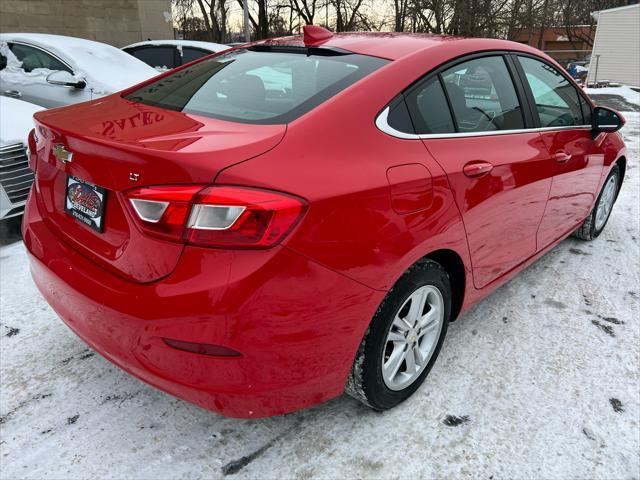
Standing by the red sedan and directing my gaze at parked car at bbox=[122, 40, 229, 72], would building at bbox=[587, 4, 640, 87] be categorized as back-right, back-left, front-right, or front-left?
front-right

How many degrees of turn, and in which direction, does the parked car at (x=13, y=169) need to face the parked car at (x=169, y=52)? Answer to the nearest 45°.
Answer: approximately 90° to its left

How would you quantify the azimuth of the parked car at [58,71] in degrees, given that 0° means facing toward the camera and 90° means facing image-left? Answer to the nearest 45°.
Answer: approximately 315°

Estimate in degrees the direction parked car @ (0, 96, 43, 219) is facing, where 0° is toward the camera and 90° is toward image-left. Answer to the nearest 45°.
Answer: approximately 315°

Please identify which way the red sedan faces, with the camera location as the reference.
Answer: facing away from the viewer and to the right of the viewer

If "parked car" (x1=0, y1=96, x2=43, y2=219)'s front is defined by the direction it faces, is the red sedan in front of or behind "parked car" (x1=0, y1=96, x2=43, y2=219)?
in front

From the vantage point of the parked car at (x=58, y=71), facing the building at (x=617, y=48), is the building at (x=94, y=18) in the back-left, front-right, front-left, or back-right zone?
front-left

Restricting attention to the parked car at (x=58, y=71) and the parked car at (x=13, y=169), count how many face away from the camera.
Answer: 0

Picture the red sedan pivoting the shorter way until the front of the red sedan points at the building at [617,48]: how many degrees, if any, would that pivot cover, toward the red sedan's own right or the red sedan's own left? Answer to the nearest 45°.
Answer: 0° — it already faces it

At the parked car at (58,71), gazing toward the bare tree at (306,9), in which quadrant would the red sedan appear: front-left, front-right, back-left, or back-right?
back-right

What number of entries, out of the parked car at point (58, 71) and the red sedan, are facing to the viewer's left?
0

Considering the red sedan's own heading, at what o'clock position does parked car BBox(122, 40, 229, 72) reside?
The parked car is roughly at 10 o'clock from the red sedan.

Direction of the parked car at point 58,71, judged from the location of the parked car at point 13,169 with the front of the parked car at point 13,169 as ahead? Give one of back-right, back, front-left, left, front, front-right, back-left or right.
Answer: back-left
